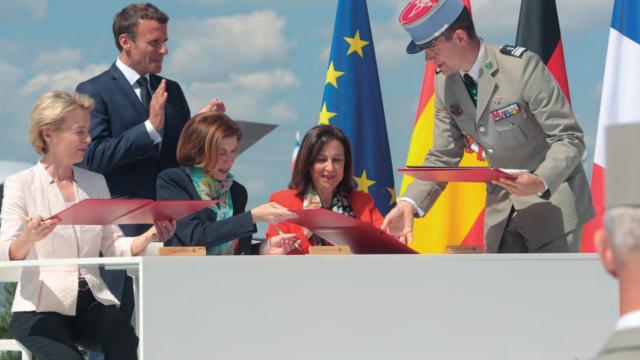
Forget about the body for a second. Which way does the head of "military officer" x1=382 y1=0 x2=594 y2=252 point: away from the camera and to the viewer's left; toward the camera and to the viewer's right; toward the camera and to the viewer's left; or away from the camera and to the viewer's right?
toward the camera and to the viewer's left

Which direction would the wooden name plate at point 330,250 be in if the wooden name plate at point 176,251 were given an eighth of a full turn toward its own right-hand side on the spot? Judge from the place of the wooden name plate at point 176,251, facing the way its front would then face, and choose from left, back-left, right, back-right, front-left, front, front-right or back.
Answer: back-left

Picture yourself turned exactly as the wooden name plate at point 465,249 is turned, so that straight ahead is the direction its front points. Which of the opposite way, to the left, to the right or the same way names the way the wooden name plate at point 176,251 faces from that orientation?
the same way

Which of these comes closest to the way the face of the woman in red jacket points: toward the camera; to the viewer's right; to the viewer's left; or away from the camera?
toward the camera

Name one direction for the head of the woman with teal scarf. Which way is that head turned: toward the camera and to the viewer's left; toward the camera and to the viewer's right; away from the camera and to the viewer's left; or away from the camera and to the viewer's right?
toward the camera and to the viewer's right

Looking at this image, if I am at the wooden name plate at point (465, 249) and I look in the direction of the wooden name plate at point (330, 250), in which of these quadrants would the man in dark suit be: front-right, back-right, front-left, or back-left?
front-right

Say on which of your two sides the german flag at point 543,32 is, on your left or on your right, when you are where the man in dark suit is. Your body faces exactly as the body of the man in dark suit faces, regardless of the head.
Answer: on your left

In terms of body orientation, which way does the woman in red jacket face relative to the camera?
toward the camera

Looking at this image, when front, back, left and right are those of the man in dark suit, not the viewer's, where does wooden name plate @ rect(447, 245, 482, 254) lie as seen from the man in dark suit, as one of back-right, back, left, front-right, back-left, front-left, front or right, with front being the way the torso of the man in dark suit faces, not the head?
front

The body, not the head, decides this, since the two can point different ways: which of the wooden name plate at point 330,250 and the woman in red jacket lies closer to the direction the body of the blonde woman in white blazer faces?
the wooden name plate

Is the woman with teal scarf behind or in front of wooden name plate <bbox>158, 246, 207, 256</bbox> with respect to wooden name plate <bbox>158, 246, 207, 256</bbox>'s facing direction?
behind

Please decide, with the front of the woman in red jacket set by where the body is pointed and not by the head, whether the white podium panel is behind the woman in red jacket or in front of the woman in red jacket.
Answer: in front

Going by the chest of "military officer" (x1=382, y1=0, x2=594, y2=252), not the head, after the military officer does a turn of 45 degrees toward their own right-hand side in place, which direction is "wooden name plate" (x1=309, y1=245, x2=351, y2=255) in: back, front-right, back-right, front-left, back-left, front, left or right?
front-left

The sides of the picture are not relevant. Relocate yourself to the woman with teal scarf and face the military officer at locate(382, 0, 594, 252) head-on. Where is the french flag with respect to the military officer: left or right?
left

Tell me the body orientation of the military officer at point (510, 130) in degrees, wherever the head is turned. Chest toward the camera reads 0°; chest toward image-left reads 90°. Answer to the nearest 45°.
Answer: approximately 45°

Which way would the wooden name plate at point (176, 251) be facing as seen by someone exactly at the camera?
facing the viewer

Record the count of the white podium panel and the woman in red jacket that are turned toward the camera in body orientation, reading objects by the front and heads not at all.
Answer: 2

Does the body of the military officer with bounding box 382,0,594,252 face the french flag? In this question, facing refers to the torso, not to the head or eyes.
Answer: no
